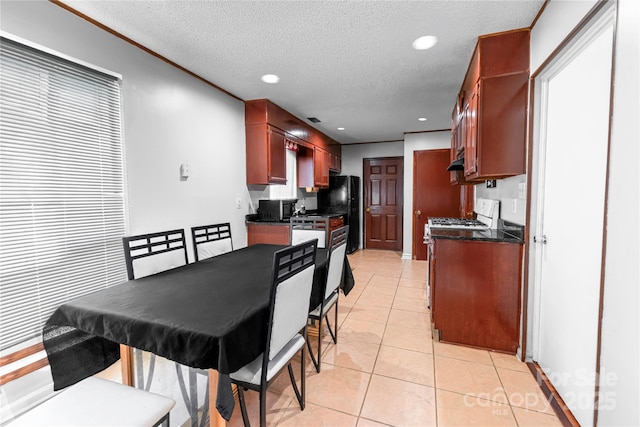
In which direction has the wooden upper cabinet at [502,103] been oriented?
to the viewer's left

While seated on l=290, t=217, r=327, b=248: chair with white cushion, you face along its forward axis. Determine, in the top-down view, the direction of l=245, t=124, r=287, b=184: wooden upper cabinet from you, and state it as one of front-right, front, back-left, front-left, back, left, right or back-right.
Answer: back-right

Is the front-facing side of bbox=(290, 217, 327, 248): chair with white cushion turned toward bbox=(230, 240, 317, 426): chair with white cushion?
yes

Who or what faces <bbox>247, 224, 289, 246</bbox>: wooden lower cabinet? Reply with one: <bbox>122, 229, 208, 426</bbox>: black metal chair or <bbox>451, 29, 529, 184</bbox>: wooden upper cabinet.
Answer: the wooden upper cabinet

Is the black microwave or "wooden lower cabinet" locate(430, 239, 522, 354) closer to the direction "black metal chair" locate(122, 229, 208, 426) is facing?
the wooden lower cabinet

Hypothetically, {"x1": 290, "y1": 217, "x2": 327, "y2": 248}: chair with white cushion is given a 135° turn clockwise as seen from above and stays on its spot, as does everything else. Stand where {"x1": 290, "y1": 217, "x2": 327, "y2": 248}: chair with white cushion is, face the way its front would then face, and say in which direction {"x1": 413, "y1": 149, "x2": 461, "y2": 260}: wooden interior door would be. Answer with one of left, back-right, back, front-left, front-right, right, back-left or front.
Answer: right

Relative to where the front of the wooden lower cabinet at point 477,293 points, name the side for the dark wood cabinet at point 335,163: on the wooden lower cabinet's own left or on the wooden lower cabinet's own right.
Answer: on the wooden lower cabinet's own right

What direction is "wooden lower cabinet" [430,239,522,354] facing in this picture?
to the viewer's left

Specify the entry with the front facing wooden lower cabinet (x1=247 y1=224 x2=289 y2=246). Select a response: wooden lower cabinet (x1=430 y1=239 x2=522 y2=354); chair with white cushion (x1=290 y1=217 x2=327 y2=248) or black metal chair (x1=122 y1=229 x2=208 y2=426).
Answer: wooden lower cabinet (x1=430 y1=239 x2=522 y2=354)
